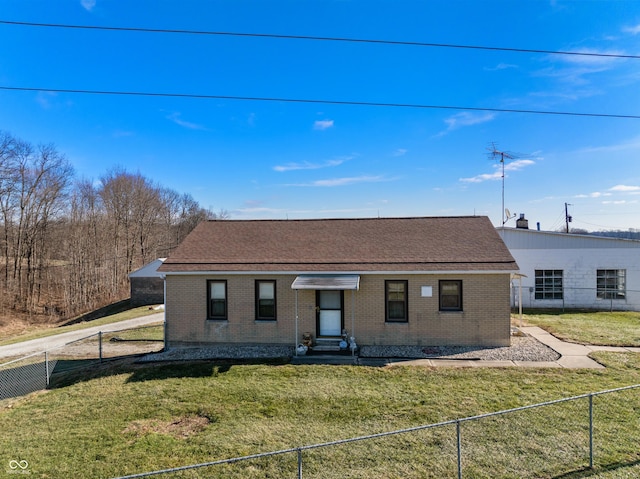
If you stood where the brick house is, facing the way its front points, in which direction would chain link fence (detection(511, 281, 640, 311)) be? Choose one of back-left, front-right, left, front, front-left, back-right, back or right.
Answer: back-left

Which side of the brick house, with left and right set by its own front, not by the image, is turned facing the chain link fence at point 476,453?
front

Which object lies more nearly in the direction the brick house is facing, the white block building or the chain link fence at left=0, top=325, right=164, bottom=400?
the chain link fence

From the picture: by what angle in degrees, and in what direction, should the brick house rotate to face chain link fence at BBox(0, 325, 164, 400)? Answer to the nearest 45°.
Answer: approximately 90° to its right

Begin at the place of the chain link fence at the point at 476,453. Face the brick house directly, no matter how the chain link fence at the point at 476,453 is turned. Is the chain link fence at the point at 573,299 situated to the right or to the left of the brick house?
right

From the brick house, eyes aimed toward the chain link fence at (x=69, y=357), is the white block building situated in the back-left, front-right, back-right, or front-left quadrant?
back-right

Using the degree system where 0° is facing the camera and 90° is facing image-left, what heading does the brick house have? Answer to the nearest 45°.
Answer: approximately 0°
